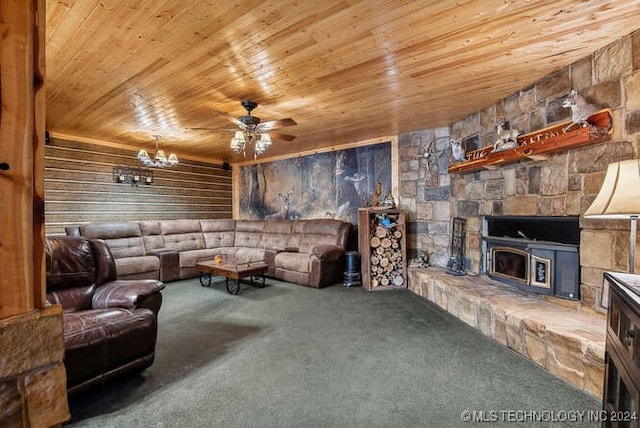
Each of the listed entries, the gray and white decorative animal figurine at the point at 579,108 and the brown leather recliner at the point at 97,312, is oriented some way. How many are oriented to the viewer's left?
1

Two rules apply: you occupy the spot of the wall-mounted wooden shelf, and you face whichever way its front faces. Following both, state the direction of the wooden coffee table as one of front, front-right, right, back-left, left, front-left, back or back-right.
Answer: front-right

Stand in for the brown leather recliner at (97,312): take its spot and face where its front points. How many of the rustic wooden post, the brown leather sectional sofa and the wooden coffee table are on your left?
2

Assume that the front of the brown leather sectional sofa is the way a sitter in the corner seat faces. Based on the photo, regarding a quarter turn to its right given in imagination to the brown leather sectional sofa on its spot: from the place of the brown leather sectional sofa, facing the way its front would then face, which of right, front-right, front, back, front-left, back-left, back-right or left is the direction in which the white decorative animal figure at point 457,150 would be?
back-left

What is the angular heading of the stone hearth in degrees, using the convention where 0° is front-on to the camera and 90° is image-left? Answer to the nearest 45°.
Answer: approximately 45°

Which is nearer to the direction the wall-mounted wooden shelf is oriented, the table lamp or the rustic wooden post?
the rustic wooden post

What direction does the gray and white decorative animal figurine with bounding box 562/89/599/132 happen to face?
to the viewer's left

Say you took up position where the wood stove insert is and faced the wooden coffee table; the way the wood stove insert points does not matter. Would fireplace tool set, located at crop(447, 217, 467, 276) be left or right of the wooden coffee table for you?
right

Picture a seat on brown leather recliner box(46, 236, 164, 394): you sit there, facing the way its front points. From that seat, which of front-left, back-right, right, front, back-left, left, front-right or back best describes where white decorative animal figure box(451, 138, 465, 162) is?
front-left

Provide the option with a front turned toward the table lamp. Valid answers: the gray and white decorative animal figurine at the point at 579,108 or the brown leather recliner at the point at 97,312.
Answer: the brown leather recliner

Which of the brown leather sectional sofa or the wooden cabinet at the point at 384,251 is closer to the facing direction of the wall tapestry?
the brown leather sectional sofa

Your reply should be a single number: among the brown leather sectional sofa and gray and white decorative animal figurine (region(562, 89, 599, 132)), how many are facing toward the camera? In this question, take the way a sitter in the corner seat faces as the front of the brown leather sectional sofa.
1

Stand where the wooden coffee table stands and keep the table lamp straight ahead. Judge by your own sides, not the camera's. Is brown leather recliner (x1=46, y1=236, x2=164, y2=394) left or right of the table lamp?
right

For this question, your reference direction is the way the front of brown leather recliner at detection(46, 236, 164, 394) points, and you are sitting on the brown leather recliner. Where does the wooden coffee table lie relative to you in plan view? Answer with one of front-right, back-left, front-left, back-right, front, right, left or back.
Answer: left

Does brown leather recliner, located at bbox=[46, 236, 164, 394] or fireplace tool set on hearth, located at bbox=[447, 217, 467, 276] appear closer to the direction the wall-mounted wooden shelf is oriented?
the brown leather recliner

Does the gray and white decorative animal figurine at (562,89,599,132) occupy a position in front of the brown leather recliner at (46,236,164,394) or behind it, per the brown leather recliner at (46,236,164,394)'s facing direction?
in front

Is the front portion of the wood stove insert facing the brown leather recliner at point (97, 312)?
yes

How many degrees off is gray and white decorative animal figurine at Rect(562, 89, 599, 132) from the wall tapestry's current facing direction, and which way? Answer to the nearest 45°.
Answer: approximately 90° to its left

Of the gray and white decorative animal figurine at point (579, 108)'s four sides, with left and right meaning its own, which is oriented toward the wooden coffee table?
front

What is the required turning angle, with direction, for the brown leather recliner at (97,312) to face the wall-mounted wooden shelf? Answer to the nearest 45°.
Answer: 0° — it already faces it
